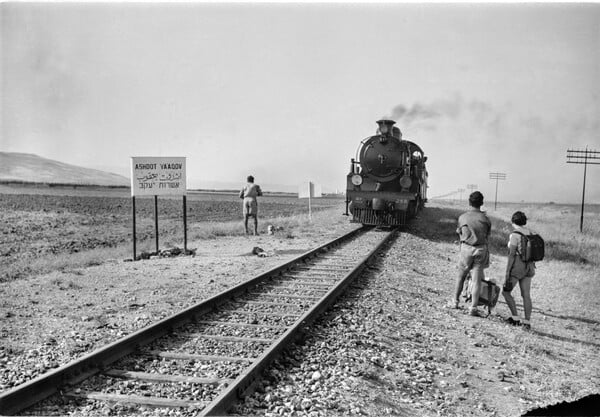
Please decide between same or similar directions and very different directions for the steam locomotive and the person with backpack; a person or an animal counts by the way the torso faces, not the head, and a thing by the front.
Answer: very different directions

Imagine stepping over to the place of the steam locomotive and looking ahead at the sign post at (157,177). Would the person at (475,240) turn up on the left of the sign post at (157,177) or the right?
left

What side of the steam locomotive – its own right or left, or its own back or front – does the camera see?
front

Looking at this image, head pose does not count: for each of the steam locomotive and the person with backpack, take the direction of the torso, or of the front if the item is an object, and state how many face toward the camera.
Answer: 1

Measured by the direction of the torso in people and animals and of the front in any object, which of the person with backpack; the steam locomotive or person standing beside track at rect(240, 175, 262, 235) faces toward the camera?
the steam locomotive

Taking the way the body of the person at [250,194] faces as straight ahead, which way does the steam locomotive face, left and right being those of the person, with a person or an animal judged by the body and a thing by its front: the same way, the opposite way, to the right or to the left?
the opposite way

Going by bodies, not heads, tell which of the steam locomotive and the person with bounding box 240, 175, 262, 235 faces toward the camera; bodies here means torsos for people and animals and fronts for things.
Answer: the steam locomotive

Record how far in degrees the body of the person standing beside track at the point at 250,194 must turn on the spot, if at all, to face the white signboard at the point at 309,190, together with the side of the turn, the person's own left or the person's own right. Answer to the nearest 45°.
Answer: approximately 45° to the person's own right

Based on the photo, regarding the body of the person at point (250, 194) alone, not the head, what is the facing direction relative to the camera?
away from the camera

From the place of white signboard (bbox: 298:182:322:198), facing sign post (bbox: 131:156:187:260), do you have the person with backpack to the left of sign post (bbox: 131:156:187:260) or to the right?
left
